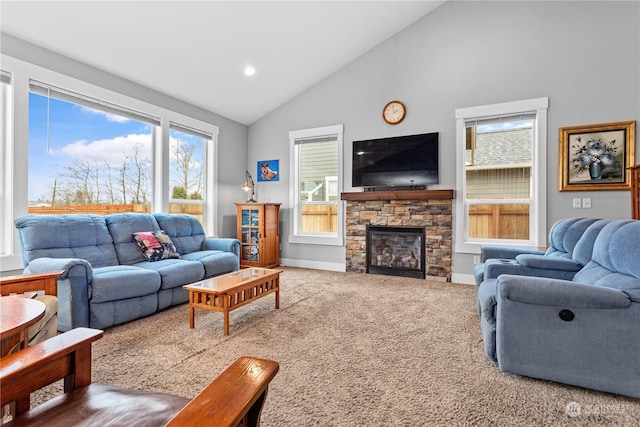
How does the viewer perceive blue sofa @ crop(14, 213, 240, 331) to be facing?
facing the viewer and to the right of the viewer

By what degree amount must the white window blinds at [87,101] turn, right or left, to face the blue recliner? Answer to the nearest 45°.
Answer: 0° — it already faces it

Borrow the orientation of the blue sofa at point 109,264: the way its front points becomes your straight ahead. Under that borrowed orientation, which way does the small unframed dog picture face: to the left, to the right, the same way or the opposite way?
to the right

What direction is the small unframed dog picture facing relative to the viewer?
toward the camera

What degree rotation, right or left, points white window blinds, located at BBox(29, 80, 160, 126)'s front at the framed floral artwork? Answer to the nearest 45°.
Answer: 0° — it already faces it

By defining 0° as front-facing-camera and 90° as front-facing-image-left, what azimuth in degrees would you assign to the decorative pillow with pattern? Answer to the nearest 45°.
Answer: approximately 315°

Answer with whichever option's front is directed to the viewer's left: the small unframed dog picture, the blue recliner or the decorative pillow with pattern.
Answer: the blue recliner

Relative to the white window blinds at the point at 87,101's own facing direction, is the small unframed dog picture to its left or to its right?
on its left

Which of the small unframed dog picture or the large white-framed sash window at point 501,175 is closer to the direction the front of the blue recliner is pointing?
the small unframed dog picture

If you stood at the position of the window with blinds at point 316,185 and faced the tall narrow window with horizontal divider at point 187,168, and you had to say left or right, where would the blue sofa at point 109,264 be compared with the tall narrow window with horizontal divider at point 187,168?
left

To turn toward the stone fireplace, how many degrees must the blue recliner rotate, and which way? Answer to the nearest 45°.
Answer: approximately 45° to its right

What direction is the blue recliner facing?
to the viewer's left

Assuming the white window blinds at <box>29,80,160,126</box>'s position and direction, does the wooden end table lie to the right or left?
on its right

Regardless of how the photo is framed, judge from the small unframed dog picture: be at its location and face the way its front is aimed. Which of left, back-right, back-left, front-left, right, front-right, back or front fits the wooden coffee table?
front

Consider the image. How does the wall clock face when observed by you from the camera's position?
facing the viewer
